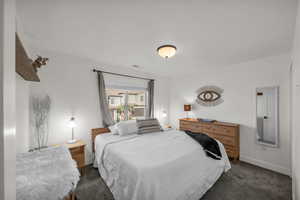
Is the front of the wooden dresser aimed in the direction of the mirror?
no

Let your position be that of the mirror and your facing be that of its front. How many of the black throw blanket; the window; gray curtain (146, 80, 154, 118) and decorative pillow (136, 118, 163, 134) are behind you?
0

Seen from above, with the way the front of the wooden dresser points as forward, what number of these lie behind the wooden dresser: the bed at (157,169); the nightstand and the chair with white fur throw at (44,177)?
0

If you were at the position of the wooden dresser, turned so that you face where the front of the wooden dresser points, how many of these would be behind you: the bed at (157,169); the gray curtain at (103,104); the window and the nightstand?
0

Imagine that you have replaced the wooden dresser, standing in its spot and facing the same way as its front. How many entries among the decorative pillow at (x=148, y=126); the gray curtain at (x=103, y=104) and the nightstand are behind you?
0

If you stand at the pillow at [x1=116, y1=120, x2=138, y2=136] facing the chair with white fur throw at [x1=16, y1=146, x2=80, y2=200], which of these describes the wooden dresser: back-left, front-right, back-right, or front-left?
back-left

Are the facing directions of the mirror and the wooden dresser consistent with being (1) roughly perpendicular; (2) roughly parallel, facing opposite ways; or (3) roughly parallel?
roughly parallel

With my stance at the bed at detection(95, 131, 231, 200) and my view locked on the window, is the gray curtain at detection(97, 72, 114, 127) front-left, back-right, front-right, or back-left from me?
front-left

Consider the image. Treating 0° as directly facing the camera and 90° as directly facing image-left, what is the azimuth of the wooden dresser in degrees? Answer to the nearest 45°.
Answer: approximately 45°

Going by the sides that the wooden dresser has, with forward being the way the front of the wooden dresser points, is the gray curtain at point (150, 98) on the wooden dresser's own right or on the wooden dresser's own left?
on the wooden dresser's own right

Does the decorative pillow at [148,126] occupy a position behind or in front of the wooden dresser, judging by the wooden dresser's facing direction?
in front

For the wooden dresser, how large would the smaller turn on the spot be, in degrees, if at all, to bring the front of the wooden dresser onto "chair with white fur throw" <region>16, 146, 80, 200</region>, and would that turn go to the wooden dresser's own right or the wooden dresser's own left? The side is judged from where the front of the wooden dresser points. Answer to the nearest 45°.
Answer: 0° — it already faces it

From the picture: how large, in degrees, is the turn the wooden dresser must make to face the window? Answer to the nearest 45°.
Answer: approximately 45° to its right

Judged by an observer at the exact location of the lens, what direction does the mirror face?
facing the viewer and to the left of the viewer

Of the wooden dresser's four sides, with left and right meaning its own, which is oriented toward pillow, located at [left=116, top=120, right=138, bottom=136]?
front

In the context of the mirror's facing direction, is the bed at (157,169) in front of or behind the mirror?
in front

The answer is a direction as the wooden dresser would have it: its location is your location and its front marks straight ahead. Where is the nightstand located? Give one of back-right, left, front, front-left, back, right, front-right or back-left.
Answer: front

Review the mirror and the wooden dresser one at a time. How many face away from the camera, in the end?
0
